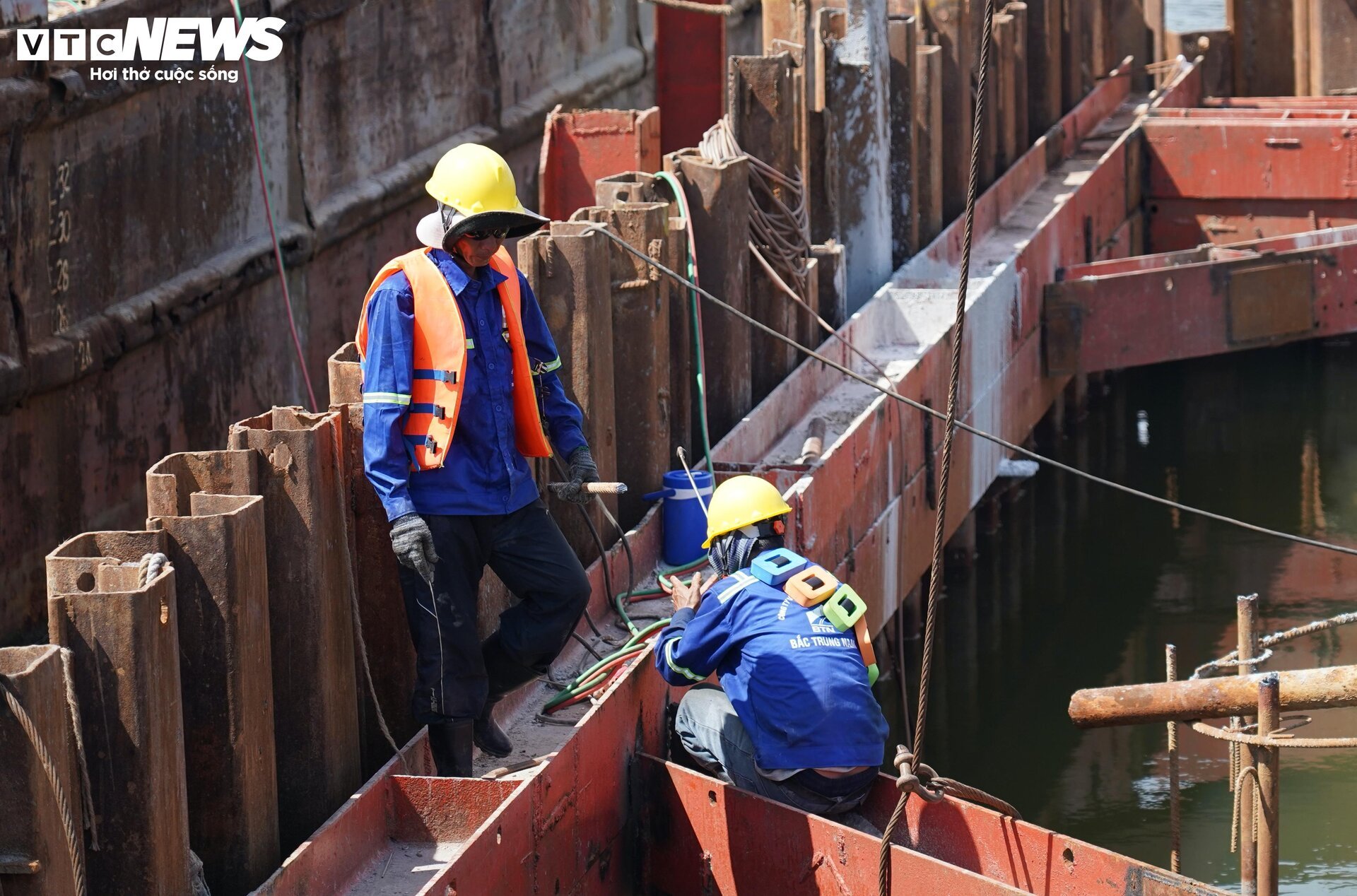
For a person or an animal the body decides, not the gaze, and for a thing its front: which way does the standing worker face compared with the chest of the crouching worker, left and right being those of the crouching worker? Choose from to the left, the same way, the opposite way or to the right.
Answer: the opposite way

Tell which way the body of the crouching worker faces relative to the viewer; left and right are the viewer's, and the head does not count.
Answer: facing away from the viewer and to the left of the viewer

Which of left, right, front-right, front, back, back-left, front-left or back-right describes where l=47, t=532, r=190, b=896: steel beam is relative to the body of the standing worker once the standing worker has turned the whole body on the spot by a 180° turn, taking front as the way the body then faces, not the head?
left

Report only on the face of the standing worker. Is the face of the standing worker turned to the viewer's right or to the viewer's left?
to the viewer's right

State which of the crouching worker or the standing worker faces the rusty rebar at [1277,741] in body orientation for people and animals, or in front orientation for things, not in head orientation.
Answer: the standing worker

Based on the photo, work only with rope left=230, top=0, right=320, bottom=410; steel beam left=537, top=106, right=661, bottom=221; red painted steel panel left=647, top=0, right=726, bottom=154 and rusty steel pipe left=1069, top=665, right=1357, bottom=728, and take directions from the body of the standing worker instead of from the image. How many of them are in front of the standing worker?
1

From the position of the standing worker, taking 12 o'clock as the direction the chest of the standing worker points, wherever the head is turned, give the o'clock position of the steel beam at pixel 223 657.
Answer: The steel beam is roughly at 3 o'clock from the standing worker.

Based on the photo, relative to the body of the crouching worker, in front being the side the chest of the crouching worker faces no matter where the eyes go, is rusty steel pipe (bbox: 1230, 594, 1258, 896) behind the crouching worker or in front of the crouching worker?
behind

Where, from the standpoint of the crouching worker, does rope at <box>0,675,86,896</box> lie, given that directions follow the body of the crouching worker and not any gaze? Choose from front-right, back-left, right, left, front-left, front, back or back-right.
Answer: left

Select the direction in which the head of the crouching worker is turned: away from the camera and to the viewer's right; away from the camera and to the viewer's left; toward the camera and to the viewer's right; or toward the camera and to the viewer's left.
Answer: away from the camera and to the viewer's left

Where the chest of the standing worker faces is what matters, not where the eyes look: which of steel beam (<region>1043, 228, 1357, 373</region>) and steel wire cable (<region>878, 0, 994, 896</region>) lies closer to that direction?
the steel wire cable

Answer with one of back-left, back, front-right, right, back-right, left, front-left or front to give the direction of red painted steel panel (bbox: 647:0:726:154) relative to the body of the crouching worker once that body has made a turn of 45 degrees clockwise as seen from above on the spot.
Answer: front

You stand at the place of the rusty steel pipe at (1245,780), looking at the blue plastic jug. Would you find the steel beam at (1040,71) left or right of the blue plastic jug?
right

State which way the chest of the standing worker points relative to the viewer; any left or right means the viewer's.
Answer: facing the viewer and to the right of the viewer

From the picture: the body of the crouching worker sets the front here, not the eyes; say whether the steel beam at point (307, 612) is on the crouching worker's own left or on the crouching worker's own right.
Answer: on the crouching worker's own left

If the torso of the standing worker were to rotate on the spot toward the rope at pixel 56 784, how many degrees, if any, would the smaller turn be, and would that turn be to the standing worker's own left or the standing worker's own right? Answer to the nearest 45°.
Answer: approximately 90° to the standing worker's own right
